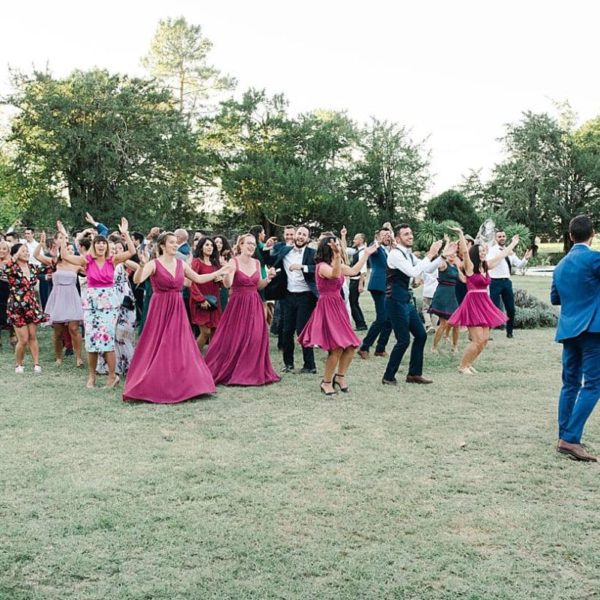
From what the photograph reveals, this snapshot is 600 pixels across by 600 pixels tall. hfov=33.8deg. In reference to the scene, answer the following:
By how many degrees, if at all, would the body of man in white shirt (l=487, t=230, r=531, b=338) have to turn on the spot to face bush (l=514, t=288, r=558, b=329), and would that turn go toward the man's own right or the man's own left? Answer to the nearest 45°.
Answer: approximately 135° to the man's own left

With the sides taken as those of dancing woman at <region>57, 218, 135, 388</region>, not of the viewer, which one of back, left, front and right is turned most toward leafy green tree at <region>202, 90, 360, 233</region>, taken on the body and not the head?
back

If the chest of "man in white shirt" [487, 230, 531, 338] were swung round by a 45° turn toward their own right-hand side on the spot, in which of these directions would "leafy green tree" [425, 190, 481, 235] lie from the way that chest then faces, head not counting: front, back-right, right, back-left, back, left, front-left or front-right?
back

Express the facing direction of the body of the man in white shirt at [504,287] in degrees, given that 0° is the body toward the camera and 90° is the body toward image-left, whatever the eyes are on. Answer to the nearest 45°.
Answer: approximately 315°

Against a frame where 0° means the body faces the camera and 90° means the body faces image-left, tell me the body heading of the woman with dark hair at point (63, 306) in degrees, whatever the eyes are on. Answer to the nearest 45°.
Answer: approximately 0°

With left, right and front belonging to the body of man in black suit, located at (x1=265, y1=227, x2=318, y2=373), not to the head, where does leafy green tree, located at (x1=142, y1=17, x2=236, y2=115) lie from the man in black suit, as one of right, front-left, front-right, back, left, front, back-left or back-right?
back

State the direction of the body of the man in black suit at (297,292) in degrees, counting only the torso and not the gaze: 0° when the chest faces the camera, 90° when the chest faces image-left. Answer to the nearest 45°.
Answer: approximately 0°

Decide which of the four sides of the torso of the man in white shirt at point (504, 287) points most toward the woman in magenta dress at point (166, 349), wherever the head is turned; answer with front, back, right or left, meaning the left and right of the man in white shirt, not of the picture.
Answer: right

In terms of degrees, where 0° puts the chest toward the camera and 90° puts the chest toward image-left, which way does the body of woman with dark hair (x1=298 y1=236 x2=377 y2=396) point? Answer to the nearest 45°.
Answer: approximately 315°
